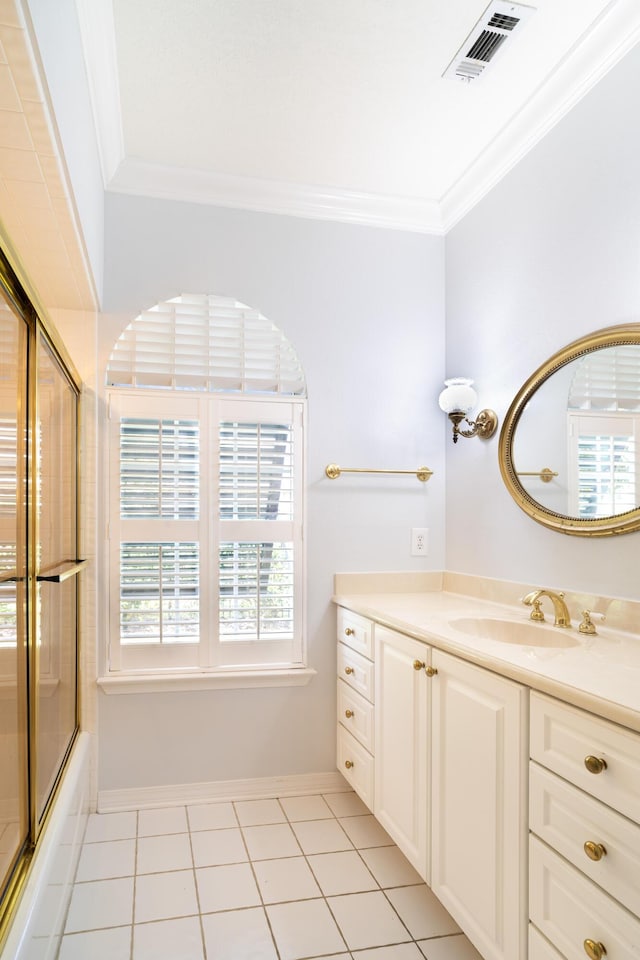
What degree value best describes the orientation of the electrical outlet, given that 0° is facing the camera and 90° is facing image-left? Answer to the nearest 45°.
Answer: approximately 0°

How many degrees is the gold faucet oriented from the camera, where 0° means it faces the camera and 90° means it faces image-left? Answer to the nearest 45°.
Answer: approximately 45°

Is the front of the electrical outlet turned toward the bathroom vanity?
yes

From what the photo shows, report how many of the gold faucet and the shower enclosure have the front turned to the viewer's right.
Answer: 1

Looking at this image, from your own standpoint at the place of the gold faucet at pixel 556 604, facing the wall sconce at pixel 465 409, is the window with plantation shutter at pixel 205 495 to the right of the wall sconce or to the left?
left

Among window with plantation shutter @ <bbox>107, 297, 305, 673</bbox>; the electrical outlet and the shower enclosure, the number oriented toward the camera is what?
2

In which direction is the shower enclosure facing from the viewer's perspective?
to the viewer's right

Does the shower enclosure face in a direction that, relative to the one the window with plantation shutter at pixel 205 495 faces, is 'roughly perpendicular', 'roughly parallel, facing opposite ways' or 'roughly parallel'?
roughly perpendicular

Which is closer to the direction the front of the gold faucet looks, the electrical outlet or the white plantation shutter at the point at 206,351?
the white plantation shutter

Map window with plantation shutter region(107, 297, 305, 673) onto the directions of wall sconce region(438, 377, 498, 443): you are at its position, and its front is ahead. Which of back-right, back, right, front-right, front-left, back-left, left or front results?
front-right

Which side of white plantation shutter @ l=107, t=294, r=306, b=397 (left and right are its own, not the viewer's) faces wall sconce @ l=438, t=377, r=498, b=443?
left

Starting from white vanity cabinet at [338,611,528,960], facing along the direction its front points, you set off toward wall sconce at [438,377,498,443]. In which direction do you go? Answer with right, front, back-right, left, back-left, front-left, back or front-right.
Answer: back-right

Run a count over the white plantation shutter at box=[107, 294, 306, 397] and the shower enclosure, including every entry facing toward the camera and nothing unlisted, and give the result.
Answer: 1
